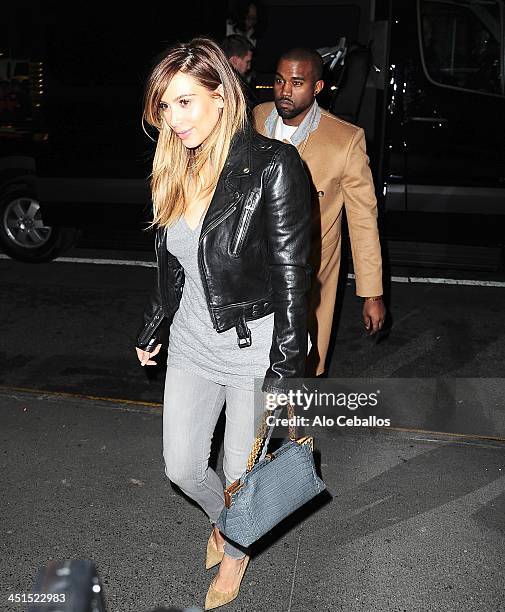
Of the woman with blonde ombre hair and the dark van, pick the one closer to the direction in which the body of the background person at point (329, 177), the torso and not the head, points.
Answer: the woman with blonde ombre hair

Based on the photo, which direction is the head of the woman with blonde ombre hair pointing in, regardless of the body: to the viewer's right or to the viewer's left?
to the viewer's left

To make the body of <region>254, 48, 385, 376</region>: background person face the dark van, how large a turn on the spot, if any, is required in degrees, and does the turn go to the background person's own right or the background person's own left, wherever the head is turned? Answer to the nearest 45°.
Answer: approximately 135° to the background person's own right

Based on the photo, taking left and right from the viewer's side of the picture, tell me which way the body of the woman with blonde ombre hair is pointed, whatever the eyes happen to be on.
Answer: facing the viewer and to the left of the viewer

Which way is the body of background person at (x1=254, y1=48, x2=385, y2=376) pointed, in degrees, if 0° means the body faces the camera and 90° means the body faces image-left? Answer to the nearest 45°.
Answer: approximately 45°

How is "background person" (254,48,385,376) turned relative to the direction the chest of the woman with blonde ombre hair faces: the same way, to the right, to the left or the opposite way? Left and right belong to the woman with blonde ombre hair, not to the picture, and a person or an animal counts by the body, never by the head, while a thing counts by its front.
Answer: the same way

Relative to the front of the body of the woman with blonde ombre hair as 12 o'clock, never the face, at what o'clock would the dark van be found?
The dark van is roughly at 5 o'clock from the woman with blonde ombre hair.

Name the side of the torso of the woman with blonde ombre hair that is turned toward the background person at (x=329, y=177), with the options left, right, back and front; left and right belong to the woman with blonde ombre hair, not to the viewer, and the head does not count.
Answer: back
